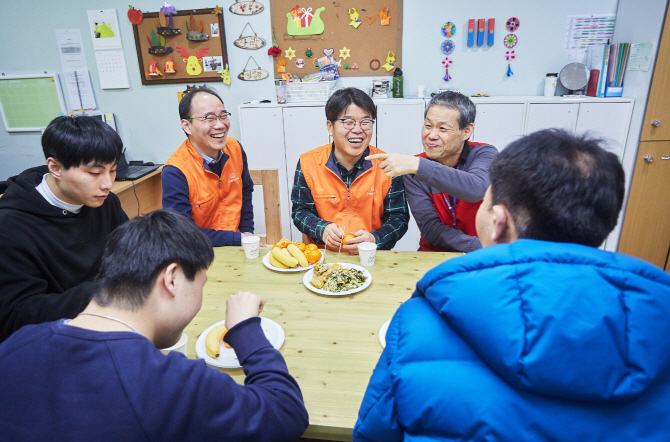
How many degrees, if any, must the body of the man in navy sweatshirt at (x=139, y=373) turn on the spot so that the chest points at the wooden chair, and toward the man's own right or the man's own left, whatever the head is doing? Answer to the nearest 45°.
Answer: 0° — they already face it

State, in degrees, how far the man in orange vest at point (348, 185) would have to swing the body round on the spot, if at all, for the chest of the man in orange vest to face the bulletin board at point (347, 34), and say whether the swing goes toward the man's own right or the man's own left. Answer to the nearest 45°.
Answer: approximately 180°

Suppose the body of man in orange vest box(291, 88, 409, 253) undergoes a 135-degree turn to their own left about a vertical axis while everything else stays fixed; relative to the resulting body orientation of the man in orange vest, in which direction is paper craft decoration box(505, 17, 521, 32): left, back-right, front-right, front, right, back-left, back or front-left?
front

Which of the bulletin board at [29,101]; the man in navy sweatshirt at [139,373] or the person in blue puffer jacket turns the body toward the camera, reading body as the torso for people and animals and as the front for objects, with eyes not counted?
the bulletin board

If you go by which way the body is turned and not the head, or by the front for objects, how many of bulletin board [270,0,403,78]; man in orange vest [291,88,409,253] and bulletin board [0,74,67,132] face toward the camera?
3

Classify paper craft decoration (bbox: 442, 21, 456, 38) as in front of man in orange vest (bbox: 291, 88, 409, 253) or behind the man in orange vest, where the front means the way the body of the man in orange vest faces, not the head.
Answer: behind

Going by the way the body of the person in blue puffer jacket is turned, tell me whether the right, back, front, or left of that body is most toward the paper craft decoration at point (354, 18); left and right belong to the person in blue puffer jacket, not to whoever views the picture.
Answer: front

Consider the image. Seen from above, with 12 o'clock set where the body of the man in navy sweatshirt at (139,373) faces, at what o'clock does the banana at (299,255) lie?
The banana is roughly at 12 o'clock from the man in navy sweatshirt.

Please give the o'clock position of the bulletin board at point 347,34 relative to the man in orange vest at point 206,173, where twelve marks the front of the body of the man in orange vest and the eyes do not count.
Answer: The bulletin board is roughly at 9 o'clock from the man in orange vest.

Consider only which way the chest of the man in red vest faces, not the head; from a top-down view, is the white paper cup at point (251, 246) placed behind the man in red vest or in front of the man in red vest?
in front

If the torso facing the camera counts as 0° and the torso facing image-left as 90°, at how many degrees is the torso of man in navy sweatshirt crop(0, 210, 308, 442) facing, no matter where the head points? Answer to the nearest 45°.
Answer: approximately 225°

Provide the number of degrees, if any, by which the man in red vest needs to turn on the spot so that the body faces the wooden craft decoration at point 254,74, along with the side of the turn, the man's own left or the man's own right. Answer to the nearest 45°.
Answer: approximately 90° to the man's own right

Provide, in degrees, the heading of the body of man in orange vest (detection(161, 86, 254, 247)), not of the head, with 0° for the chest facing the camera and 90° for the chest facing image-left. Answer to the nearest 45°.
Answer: approximately 315°
